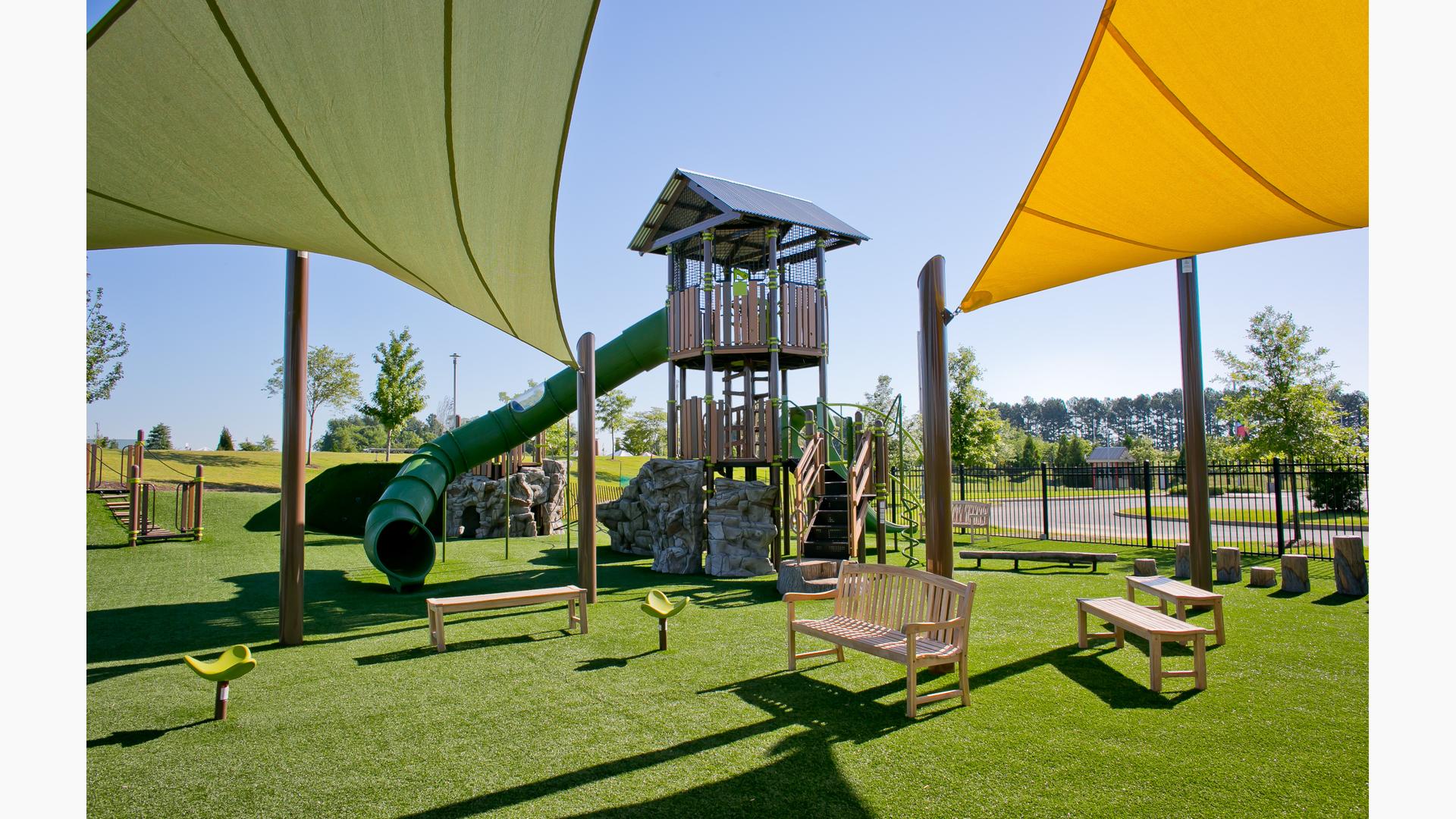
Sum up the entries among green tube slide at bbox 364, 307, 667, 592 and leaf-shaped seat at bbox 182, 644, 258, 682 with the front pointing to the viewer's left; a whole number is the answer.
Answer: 1

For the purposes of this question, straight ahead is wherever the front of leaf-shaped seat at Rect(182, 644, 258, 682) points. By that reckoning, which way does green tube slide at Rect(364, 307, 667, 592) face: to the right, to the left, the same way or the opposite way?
to the left

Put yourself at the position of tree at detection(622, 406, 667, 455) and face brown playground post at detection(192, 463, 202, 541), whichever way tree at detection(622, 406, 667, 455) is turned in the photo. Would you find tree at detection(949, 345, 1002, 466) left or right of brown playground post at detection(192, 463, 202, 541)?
left

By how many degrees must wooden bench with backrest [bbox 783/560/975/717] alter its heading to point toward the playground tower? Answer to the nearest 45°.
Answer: approximately 135° to its right

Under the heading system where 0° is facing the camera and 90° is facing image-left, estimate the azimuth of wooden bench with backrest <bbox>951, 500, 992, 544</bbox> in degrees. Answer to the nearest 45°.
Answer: approximately 45°

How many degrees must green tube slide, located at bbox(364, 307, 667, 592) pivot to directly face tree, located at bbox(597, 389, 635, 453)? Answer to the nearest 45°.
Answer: approximately 180°
